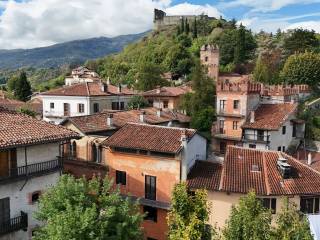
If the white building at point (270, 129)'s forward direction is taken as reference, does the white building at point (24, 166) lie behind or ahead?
ahead

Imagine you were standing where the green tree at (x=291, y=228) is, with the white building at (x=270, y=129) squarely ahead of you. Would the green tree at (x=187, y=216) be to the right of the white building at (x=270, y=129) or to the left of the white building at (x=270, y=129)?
left

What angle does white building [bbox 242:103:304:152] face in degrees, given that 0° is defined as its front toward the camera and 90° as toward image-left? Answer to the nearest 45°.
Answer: approximately 45°

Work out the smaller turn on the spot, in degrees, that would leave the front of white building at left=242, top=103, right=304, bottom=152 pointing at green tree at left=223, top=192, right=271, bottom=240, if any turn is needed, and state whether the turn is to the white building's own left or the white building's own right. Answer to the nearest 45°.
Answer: approximately 45° to the white building's own left

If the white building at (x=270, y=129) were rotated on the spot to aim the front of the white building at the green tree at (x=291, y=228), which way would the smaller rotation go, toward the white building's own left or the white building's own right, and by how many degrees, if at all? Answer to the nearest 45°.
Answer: approximately 45° to the white building's own left

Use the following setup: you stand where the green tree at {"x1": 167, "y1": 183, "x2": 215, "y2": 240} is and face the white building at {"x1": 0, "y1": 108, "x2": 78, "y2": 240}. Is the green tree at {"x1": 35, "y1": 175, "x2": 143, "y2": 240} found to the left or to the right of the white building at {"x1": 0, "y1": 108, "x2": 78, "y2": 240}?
left
